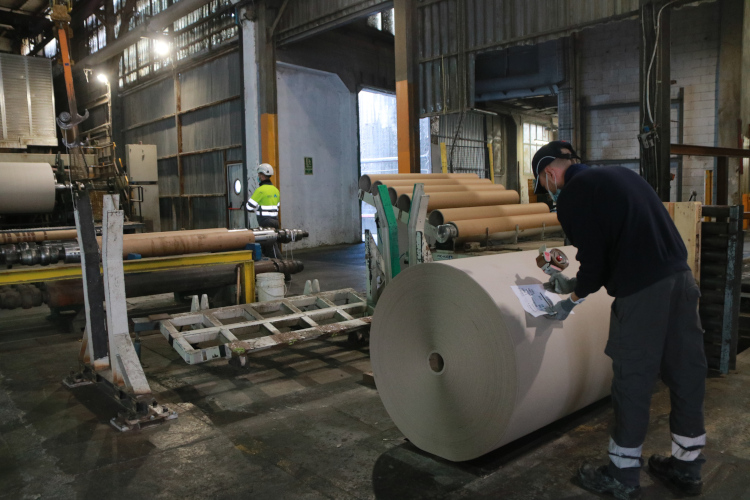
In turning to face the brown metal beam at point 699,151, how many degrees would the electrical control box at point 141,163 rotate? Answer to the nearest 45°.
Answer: approximately 45° to its left

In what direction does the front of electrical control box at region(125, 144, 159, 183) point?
toward the camera

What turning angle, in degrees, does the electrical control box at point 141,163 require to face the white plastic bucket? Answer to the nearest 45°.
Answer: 0° — it already faces it

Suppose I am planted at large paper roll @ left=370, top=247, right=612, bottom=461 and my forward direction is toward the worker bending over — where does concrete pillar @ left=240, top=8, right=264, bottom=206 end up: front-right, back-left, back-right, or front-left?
back-left

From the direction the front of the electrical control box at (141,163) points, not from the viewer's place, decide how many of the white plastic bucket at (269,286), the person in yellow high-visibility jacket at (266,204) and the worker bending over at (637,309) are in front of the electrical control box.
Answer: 3

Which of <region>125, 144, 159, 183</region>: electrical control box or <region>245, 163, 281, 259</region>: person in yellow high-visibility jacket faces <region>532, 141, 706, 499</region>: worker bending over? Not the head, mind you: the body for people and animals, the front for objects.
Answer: the electrical control box

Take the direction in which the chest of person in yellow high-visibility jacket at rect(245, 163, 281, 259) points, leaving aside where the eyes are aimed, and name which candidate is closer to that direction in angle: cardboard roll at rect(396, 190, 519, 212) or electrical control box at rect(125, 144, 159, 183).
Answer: the electrical control box

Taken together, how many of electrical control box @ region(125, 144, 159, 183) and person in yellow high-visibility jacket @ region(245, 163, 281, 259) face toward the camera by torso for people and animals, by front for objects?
1

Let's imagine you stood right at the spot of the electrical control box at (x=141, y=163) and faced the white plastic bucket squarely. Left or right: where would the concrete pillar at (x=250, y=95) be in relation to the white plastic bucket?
left
